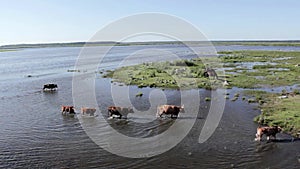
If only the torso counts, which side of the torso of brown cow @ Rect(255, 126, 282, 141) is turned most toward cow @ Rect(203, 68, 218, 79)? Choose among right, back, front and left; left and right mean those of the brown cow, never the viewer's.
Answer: left

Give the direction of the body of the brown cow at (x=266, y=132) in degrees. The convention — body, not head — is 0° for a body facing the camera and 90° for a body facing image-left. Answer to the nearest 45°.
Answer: approximately 270°

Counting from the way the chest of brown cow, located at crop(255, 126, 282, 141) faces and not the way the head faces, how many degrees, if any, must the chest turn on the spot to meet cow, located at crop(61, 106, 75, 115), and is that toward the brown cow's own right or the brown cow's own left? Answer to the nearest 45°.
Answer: approximately 180°
